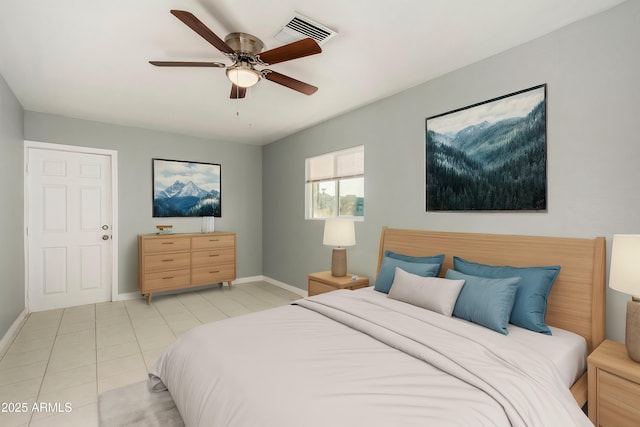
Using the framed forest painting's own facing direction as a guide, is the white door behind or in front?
in front

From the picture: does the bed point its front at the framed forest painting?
no

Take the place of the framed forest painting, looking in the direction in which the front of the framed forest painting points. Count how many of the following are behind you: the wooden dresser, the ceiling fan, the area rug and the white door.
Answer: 0

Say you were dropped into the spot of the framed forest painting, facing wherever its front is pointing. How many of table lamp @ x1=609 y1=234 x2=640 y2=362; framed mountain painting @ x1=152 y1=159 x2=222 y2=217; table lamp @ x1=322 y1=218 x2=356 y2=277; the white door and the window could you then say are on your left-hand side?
1

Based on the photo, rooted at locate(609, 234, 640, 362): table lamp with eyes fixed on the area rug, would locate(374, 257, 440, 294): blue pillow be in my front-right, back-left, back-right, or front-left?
front-right

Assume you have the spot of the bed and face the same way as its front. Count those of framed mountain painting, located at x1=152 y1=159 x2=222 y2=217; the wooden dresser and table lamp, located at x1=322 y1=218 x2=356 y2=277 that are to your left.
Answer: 0

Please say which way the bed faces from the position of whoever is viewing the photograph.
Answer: facing the viewer and to the left of the viewer

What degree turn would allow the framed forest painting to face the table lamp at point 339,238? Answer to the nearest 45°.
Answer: approximately 45° to its right

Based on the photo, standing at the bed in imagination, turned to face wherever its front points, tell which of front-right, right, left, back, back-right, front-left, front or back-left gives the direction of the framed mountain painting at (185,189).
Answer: right

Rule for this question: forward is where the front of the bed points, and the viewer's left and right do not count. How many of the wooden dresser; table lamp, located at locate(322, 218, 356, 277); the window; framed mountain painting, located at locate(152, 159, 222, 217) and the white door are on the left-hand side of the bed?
0

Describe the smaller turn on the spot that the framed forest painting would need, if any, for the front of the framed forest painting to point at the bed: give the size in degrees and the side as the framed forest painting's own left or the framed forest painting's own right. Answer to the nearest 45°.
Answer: approximately 45° to the framed forest painting's own left

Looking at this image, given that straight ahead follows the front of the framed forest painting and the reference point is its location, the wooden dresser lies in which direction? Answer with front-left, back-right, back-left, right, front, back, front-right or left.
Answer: front-right

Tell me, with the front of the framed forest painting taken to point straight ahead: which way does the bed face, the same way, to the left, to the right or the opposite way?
the same way

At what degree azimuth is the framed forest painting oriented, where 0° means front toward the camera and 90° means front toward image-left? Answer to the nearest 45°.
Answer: approximately 45°

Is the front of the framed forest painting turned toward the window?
no

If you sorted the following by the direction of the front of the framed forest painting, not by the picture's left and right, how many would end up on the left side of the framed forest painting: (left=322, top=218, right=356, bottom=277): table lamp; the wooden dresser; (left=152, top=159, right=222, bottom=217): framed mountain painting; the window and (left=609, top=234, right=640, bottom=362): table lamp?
1

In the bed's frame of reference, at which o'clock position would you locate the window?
The window is roughly at 4 o'clock from the bed.

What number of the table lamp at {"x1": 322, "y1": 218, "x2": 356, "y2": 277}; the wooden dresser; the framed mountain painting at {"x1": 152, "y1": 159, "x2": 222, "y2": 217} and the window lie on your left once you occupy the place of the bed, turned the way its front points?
0

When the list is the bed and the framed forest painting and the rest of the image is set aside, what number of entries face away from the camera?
0
